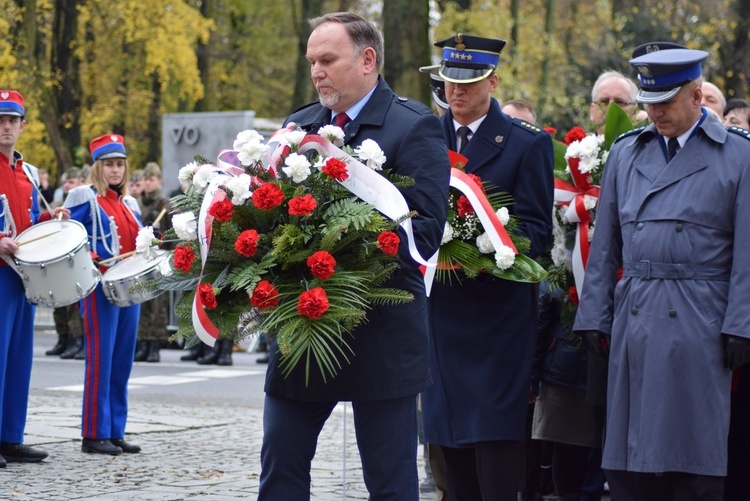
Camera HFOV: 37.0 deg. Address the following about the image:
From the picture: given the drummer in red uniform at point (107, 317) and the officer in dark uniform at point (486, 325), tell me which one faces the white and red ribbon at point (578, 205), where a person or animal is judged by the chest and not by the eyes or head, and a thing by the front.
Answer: the drummer in red uniform

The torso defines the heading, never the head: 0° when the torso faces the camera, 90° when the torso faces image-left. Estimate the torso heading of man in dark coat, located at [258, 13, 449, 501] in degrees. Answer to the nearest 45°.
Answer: approximately 45°

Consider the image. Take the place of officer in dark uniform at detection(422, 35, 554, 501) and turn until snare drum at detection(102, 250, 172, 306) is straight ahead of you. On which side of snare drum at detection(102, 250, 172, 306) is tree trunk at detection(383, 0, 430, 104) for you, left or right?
right

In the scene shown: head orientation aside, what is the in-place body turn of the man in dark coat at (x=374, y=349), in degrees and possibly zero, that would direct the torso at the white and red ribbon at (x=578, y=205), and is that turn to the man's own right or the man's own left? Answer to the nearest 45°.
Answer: approximately 180°

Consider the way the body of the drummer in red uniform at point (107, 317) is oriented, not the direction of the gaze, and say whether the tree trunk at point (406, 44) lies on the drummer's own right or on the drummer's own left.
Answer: on the drummer's own left

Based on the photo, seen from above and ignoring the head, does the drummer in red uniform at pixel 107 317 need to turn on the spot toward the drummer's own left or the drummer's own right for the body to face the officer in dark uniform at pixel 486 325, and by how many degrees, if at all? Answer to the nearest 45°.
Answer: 0° — they already face them

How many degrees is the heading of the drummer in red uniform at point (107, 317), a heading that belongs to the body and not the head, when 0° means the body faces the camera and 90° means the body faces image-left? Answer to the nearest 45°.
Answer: approximately 315°

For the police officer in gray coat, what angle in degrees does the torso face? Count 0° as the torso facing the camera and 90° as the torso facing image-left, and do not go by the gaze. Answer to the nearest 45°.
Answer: approximately 45°

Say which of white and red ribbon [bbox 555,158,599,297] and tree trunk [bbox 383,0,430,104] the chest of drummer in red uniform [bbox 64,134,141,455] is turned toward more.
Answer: the white and red ribbon

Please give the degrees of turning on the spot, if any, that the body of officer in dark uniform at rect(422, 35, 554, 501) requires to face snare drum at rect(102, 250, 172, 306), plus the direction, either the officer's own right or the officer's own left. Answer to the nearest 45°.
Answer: approximately 90° to the officer's own right

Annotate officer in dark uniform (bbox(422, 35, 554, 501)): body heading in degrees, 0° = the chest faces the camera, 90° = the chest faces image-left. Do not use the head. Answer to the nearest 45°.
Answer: approximately 45°
